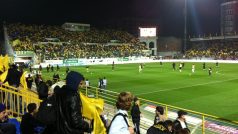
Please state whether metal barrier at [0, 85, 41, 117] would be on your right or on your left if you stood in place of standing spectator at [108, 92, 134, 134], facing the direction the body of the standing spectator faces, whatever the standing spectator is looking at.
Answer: on your left

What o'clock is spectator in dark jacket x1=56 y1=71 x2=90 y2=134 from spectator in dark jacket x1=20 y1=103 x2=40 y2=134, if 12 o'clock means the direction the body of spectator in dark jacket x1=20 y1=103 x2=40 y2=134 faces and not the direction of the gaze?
spectator in dark jacket x1=56 y1=71 x2=90 y2=134 is roughly at 4 o'clock from spectator in dark jacket x1=20 y1=103 x2=40 y2=134.

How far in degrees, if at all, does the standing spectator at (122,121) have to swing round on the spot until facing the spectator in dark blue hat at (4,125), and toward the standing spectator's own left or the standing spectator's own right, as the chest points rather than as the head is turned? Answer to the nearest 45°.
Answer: approximately 90° to the standing spectator's own left

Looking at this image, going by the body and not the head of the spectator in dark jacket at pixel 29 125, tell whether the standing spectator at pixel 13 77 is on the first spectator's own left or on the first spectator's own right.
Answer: on the first spectator's own left

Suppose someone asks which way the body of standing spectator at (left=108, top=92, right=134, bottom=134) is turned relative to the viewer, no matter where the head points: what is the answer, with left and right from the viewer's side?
facing away from the viewer and to the right of the viewer

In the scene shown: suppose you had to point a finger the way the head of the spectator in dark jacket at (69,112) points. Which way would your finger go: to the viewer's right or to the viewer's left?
to the viewer's right

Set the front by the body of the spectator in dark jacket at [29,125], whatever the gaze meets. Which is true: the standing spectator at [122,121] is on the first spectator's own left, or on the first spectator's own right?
on the first spectator's own right

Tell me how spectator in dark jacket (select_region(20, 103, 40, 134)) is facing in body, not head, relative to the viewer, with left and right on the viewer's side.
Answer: facing away from the viewer and to the right of the viewer

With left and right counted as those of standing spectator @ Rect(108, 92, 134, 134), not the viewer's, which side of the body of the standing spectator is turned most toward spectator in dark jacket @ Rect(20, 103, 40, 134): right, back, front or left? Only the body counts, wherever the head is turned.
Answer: left

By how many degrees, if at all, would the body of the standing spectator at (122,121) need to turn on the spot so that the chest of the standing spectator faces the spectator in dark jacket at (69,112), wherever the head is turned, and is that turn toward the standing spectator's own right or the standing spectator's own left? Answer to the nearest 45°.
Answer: approximately 135° to the standing spectator's own left
